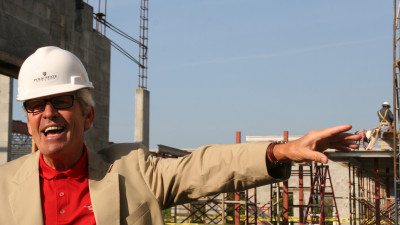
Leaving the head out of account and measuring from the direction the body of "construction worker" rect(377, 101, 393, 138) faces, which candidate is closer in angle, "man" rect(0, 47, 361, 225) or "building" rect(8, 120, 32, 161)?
the building

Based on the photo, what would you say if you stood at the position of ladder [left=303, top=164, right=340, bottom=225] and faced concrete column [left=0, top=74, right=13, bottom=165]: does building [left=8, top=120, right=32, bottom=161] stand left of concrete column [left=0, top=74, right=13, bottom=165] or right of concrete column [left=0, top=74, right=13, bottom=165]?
right

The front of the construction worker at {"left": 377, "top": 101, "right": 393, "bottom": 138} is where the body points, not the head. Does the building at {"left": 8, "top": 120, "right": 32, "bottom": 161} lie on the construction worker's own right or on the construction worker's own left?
on the construction worker's own left

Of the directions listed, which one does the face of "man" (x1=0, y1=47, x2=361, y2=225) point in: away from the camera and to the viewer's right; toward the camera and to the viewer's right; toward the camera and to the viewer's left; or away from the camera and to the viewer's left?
toward the camera and to the viewer's left
